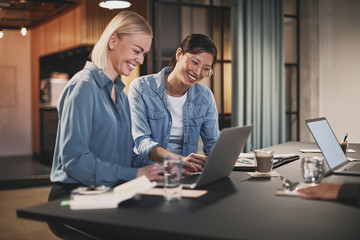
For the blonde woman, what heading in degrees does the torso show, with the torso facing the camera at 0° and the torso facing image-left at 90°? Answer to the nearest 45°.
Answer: approximately 315°

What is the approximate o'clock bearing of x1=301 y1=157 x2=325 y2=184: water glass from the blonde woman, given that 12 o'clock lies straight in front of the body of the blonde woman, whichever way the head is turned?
The water glass is roughly at 11 o'clock from the blonde woman.

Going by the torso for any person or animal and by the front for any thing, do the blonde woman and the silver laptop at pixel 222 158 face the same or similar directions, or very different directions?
very different directions

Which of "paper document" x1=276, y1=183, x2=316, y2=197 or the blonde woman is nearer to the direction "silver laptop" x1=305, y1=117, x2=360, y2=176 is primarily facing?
the paper document

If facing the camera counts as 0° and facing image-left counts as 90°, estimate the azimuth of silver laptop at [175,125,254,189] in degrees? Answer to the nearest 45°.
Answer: approximately 135°

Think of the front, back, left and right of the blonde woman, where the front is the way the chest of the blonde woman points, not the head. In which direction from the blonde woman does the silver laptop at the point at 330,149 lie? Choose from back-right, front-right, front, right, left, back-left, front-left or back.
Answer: front-left

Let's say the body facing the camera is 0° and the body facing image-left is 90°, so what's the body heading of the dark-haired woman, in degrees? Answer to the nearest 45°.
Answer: approximately 315°

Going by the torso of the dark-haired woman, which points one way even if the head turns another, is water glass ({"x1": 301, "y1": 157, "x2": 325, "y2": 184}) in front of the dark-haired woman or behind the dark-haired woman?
in front
